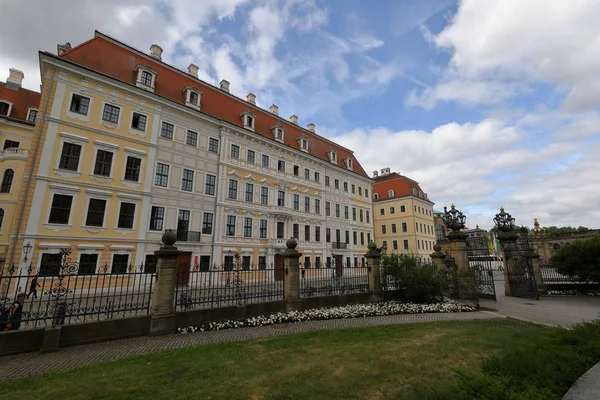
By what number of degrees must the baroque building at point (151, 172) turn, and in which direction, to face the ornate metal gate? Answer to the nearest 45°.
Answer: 0° — it already faces it

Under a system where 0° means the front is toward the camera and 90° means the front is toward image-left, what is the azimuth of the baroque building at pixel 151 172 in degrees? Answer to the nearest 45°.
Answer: approximately 315°

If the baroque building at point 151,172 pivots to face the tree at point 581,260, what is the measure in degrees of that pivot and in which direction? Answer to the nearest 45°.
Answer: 0° — it already faces it

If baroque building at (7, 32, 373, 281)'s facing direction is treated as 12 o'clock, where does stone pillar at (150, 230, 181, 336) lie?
The stone pillar is roughly at 1 o'clock from the baroque building.

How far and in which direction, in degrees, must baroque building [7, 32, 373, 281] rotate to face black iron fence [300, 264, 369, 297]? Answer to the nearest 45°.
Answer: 0° — it already faces it

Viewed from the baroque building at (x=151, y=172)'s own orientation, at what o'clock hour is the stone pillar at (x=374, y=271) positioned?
The stone pillar is roughly at 12 o'clock from the baroque building.

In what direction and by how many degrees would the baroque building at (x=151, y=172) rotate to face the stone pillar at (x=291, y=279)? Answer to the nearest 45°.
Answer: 0° — it already faces it
